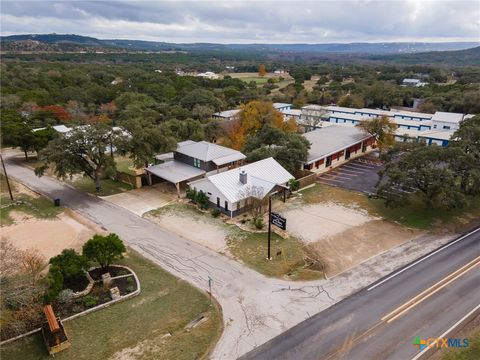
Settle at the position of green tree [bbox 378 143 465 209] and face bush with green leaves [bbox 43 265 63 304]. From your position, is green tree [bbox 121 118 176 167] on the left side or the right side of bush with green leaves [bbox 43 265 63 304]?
right

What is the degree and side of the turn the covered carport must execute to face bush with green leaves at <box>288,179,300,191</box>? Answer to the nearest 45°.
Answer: approximately 90° to its left

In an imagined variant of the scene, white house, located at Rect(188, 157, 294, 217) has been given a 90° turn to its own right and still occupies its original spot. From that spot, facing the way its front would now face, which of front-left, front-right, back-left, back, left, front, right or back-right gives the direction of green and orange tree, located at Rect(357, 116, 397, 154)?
back

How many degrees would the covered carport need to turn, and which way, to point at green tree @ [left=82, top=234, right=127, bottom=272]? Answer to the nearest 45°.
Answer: approximately 45° to its left

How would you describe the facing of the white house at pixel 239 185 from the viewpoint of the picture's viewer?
facing the viewer and to the right of the viewer

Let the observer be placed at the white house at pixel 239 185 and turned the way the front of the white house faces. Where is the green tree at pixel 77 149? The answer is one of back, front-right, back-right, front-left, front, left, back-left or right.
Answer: back-right

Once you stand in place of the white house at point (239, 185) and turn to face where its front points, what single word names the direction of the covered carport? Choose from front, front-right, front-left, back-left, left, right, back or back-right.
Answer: back

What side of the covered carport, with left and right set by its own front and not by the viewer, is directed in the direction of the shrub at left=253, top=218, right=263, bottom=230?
left

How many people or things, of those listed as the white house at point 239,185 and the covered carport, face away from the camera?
0

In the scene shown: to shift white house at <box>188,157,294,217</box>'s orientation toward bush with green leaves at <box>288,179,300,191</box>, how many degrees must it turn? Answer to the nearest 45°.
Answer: approximately 90° to its left

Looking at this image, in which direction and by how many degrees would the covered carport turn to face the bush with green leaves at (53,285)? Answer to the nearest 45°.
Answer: approximately 45° to its left

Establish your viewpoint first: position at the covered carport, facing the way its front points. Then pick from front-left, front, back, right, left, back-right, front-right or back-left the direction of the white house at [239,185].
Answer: left

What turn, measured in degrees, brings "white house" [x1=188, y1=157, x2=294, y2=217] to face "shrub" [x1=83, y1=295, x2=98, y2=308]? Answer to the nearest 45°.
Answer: approximately 90° to its right

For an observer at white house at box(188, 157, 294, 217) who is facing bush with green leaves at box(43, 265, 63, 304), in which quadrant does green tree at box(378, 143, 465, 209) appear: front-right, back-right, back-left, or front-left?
back-left

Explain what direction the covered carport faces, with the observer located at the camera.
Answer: facing the viewer and to the left of the viewer

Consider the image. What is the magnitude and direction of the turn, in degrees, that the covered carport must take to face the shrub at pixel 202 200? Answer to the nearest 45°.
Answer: approximately 45° to its left
